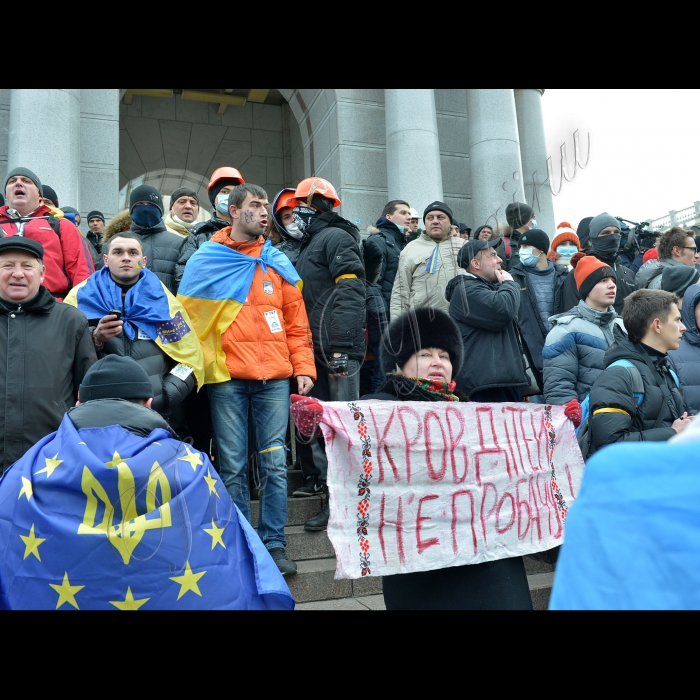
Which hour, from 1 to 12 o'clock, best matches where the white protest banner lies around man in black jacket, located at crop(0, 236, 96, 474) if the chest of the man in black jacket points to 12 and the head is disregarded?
The white protest banner is roughly at 10 o'clock from the man in black jacket.

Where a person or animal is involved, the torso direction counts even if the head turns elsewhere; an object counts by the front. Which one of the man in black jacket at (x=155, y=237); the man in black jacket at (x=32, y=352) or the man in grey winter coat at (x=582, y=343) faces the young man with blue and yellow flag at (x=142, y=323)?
the man in black jacket at (x=155, y=237)

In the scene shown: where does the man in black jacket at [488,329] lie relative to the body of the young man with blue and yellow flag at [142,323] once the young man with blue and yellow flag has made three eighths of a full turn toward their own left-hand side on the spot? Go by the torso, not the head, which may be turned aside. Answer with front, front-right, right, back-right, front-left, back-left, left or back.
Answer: front-right

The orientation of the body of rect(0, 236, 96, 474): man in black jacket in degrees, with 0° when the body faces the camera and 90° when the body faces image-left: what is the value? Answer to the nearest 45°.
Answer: approximately 0°

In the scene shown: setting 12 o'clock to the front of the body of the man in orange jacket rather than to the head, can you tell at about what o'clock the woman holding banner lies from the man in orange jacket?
The woman holding banner is roughly at 11 o'clock from the man in orange jacket.
